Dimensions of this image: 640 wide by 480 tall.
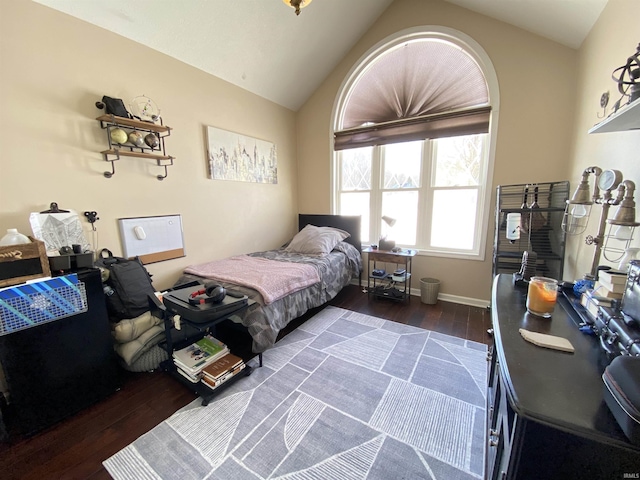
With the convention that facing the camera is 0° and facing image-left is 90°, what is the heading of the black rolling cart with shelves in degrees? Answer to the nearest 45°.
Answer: approximately 315°

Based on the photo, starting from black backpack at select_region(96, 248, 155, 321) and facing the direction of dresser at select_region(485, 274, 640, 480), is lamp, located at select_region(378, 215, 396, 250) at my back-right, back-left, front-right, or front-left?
front-left

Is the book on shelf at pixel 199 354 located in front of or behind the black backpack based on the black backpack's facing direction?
in front

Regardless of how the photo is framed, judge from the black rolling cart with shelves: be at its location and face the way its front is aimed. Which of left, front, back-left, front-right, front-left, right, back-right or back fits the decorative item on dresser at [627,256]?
front

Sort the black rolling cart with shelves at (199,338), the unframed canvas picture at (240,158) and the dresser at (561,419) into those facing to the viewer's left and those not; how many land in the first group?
1

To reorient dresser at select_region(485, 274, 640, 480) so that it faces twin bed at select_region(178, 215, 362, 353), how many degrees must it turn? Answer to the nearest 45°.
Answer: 0° — it already faces it

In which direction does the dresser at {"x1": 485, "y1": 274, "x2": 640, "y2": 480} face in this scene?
to the viewer's left

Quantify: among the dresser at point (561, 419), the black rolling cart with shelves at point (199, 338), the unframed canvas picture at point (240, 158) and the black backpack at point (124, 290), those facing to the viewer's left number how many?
1

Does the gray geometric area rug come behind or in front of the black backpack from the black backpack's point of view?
in front

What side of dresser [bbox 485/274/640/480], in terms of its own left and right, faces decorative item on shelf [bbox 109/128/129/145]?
front
